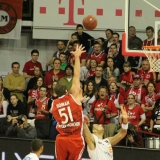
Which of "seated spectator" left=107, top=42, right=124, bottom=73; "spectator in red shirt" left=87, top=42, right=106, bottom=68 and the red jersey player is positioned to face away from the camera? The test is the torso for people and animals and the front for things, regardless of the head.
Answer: the red jersey player

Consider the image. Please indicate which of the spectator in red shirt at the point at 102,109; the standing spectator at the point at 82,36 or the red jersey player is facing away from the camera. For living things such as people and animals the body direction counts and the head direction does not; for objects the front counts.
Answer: the red jersey player

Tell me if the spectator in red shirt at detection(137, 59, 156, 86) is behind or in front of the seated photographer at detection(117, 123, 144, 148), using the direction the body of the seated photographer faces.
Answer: behind

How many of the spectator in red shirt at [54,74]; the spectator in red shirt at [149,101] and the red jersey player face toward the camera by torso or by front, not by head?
2

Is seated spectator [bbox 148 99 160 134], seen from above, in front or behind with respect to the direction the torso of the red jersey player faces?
in front

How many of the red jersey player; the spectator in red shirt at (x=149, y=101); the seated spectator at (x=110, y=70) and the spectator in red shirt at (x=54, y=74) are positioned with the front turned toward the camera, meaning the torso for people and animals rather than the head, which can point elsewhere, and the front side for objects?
3

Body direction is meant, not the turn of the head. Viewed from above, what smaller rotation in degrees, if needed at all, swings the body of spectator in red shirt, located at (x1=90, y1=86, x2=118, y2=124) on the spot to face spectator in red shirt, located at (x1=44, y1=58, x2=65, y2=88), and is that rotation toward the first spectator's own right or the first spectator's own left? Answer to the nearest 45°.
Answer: approximately 135° to the first spectator's own right

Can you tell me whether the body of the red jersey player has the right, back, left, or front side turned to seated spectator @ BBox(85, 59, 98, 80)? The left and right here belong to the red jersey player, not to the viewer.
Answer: front

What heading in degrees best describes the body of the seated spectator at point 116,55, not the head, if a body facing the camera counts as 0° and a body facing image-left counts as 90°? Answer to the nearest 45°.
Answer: approximately 45°

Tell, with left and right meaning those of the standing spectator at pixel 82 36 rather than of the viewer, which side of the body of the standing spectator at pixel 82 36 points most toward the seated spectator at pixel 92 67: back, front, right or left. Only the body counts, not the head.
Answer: front

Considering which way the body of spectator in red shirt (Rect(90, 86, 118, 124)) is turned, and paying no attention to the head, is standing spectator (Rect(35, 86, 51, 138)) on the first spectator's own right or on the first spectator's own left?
on the first spectator's own right

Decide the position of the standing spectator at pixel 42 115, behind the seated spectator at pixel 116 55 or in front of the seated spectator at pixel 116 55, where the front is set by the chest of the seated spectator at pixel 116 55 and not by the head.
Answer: in front

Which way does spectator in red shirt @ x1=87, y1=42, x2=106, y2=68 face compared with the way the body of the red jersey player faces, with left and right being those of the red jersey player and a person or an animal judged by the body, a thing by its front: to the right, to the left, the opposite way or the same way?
the opposite way

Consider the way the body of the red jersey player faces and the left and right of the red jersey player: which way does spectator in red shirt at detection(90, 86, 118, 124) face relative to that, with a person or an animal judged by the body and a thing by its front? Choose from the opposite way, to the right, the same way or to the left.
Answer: the opposite way

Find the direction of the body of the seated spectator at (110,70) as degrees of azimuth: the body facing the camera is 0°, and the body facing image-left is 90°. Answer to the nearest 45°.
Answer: approximately 0°

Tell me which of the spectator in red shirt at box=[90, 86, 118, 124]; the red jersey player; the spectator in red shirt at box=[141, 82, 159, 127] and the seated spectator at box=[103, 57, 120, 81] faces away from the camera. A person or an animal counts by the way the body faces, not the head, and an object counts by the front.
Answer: the red jersey player
